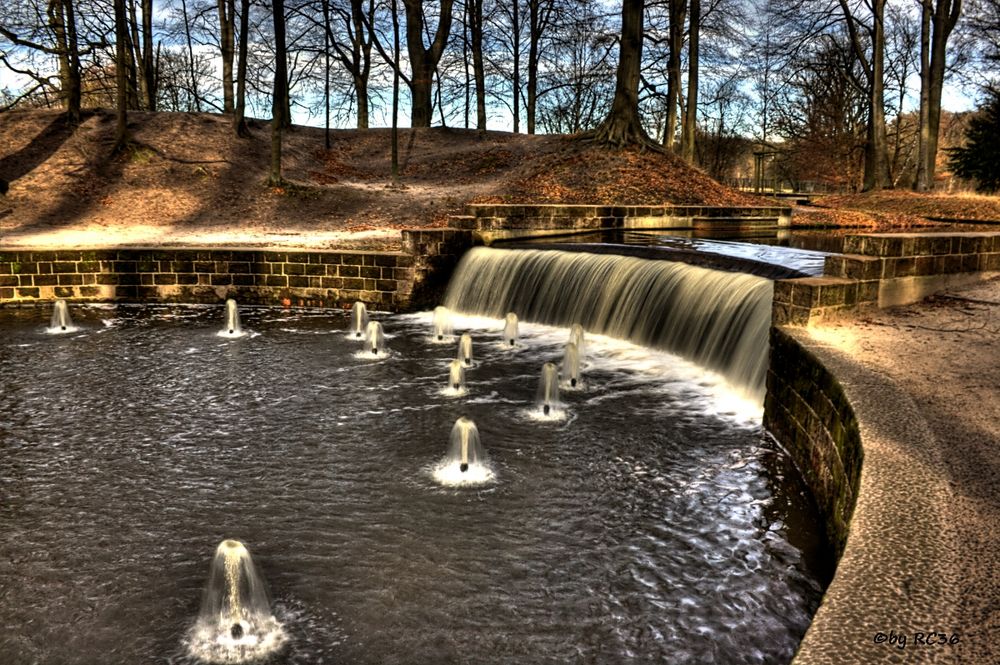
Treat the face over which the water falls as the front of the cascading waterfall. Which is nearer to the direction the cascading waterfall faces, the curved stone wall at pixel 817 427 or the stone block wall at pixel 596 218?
the curved stone wall

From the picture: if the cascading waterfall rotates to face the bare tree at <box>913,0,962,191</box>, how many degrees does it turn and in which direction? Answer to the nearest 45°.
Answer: approximately 180°

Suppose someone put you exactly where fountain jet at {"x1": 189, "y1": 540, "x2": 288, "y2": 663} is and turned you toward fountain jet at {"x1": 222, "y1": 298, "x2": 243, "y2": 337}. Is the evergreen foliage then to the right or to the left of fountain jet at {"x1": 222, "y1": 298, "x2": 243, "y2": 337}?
right

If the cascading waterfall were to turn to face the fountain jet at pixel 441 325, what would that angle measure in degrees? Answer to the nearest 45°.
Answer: approximately 45° to its right

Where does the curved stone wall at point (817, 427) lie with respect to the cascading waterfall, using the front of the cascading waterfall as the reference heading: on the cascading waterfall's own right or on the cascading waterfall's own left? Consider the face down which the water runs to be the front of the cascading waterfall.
on the cascading waterfall's own left

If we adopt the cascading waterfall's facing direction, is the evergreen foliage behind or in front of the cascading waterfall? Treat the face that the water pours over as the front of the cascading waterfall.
behind

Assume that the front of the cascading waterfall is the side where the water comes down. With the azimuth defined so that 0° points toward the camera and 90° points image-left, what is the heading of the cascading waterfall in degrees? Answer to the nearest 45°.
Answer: approximately 45°
